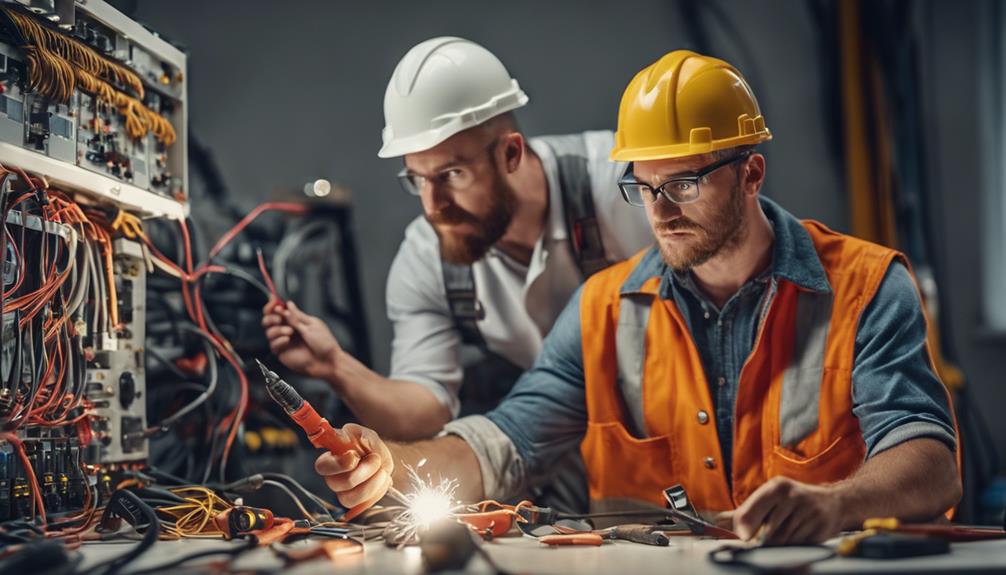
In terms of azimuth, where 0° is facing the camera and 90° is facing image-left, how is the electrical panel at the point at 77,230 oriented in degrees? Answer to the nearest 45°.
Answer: approximately 315°

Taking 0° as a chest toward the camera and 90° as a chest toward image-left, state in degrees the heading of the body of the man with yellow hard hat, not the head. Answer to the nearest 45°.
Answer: approximately 45°

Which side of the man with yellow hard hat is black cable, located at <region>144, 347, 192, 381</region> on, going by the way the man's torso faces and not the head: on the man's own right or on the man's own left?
on the man's own right
